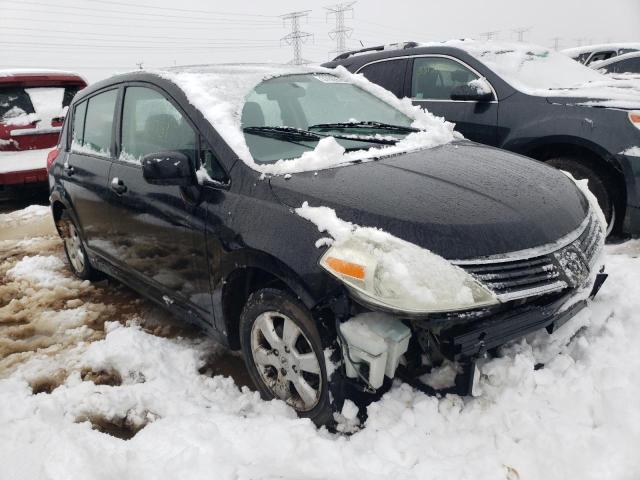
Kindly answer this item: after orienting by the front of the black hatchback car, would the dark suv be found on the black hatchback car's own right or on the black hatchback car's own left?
on the black hatchback car's own left

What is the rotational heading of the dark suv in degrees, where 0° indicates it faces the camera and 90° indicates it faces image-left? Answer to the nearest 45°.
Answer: approximately 315°

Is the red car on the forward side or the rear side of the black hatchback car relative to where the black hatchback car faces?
on the rear side

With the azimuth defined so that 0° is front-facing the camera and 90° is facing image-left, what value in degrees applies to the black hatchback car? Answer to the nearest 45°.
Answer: approximately 315°

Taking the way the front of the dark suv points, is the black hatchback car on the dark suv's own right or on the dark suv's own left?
on the dark suv's own right

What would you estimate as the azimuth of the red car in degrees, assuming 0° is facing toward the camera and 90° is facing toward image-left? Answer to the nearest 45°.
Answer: approximately 180°

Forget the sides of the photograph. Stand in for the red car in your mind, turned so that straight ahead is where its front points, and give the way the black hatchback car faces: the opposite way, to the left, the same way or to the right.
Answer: the opposite way

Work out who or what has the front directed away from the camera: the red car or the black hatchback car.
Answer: the red car

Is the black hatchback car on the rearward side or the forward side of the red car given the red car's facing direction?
on the rearward side

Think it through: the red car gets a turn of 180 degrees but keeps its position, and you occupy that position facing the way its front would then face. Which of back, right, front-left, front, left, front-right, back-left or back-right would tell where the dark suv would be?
front-left
